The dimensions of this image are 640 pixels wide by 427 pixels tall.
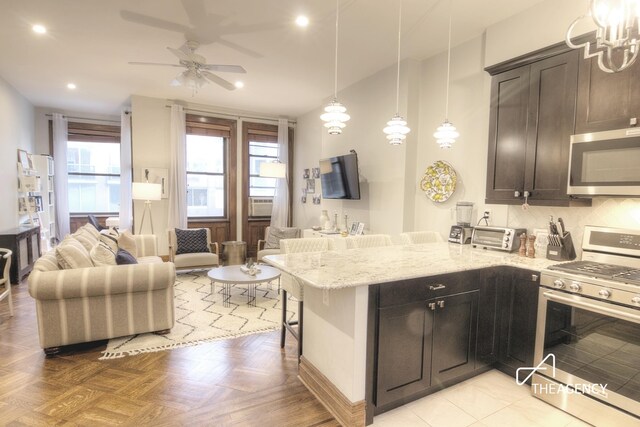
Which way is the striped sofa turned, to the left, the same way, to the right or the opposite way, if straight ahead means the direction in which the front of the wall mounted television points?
the opposite way

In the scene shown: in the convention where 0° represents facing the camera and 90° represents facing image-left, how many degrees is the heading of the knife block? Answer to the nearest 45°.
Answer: approximately 45°

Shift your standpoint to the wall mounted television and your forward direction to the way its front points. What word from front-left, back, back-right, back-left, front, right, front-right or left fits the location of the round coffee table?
front

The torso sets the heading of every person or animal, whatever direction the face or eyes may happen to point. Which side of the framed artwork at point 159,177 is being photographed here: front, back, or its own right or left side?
front

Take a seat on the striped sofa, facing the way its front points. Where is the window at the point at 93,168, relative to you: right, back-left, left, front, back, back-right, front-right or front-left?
left

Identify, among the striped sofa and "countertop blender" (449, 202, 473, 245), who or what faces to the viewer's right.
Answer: the striped sofa

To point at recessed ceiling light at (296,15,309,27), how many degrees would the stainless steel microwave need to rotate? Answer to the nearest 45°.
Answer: approximately 45° to its right

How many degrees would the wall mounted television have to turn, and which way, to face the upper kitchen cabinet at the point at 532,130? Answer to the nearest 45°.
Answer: approximately 90° to its left

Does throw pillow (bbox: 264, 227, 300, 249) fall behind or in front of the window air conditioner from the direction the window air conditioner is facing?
in front

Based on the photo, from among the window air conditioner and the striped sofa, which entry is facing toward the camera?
the window air conditioner

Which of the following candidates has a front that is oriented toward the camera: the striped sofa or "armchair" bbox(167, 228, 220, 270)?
the armchair

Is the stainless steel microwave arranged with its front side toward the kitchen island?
yes

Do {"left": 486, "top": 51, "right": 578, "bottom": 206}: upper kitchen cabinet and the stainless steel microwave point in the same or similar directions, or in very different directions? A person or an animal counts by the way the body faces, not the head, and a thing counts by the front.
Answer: same or similar directions

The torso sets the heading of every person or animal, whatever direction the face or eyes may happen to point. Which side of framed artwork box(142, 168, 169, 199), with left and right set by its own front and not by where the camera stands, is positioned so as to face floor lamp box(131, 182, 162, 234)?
front

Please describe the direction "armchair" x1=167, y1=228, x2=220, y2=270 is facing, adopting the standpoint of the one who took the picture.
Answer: facing the viewer

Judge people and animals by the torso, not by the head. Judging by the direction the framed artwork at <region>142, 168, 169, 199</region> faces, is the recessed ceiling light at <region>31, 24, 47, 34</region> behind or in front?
in front

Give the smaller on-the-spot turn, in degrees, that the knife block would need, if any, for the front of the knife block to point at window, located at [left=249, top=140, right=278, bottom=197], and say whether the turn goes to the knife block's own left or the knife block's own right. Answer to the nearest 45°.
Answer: approximately 45° to the knife block's own right

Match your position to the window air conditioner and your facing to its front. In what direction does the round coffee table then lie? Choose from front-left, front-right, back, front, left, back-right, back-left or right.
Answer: front
